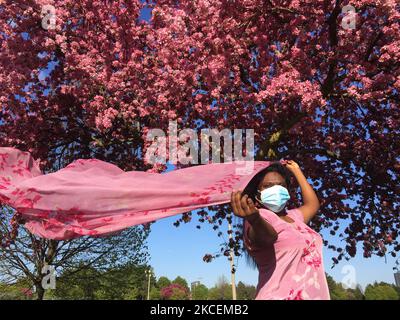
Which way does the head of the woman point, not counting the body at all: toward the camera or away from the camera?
toward the camera

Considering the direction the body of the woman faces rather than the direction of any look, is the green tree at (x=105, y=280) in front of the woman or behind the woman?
behind

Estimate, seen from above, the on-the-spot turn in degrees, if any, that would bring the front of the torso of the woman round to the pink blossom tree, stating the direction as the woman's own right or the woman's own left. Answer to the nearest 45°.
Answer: approximately 135° to the woman's own left

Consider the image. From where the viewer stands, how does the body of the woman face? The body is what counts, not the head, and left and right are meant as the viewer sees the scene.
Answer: facing the viewer and to the right of the viewer
